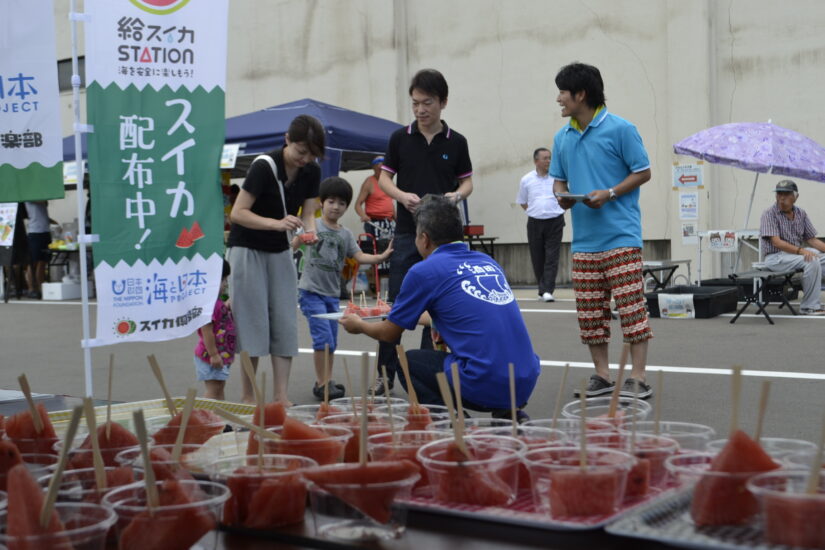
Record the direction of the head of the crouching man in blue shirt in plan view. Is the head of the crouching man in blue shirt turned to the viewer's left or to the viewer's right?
to the viewer's left

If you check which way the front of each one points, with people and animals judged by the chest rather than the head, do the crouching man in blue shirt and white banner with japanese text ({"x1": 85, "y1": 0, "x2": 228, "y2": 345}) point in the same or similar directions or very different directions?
very different directions

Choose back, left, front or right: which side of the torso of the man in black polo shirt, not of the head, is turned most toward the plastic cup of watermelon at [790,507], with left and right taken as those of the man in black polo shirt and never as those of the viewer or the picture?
front

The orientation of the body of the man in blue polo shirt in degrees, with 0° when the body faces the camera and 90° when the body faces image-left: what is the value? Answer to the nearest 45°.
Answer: approximately 45°

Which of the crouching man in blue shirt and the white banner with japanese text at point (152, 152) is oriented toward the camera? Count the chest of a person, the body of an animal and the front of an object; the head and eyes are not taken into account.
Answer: the white banner with japanese text

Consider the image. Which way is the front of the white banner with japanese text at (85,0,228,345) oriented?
toward the camera

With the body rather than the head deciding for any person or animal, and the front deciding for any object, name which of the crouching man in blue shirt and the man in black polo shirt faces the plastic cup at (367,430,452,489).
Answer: the man in black polo shirt

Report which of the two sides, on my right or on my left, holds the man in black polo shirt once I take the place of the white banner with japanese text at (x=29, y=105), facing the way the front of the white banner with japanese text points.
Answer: on my left

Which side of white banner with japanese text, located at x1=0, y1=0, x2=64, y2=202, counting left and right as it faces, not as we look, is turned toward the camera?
front

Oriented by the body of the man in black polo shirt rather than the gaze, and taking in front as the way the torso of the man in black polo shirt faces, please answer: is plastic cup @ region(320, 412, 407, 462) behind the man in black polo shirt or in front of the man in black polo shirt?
in front

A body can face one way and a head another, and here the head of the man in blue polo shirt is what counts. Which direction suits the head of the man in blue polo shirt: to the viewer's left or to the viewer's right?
to the viewer's left

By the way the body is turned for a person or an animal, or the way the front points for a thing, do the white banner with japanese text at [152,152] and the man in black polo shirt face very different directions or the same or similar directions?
same or similar directions

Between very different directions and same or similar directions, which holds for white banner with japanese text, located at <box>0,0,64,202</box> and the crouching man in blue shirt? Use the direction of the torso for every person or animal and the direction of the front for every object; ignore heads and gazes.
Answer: very different directions

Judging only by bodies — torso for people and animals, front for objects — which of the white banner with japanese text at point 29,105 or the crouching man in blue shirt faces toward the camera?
the white banner with japanese text

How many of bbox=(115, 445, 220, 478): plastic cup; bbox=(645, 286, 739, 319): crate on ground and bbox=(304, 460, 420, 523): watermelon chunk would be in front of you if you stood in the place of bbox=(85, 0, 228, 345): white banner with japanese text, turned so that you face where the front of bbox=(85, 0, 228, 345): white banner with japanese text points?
2

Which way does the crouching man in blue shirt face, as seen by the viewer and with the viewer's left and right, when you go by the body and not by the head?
facing away from the viewer and to the left of the viewer

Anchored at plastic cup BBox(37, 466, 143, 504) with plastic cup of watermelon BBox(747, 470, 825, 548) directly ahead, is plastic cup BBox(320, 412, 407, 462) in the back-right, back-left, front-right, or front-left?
front-left

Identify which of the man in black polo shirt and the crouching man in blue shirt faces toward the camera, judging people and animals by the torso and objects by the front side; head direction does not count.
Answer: the man in black polo shirt

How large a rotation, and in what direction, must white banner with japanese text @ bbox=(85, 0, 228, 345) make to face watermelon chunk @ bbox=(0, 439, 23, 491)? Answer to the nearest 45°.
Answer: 0° — it already faces it

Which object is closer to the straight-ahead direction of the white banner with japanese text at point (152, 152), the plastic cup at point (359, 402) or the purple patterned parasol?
the plastic cup
